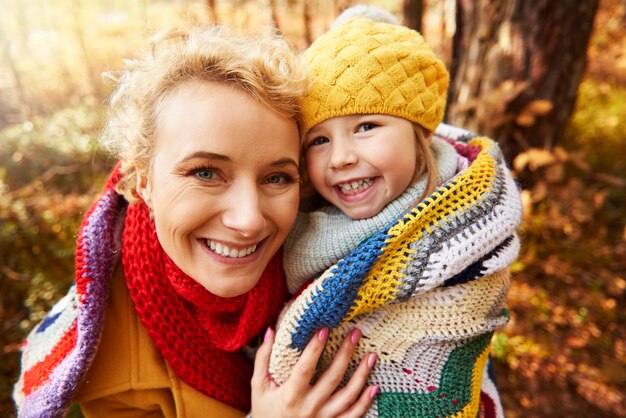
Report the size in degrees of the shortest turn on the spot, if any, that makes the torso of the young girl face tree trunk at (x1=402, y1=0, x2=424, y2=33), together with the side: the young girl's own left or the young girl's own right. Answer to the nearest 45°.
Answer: approximately 135° to the young girl's own right

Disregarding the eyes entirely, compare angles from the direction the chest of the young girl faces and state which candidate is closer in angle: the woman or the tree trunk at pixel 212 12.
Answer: the woman

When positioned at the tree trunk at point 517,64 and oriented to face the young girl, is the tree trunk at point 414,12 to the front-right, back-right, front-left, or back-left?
back-right

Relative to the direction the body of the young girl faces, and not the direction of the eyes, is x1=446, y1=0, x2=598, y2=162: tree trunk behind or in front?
behind

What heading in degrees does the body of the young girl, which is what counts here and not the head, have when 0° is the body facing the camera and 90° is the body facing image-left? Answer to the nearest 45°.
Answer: approximately 45°

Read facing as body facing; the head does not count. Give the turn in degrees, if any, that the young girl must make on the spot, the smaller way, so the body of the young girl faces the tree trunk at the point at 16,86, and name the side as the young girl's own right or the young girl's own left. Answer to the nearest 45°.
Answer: approximately 90° to the young girl's own right

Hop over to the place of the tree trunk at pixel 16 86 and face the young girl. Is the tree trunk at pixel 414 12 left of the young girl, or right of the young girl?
left

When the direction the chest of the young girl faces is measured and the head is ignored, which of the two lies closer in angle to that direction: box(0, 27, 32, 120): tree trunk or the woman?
the woman

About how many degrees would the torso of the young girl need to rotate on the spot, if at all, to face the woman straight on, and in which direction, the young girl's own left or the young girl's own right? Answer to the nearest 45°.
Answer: approximately 45° to the young girl's own right
